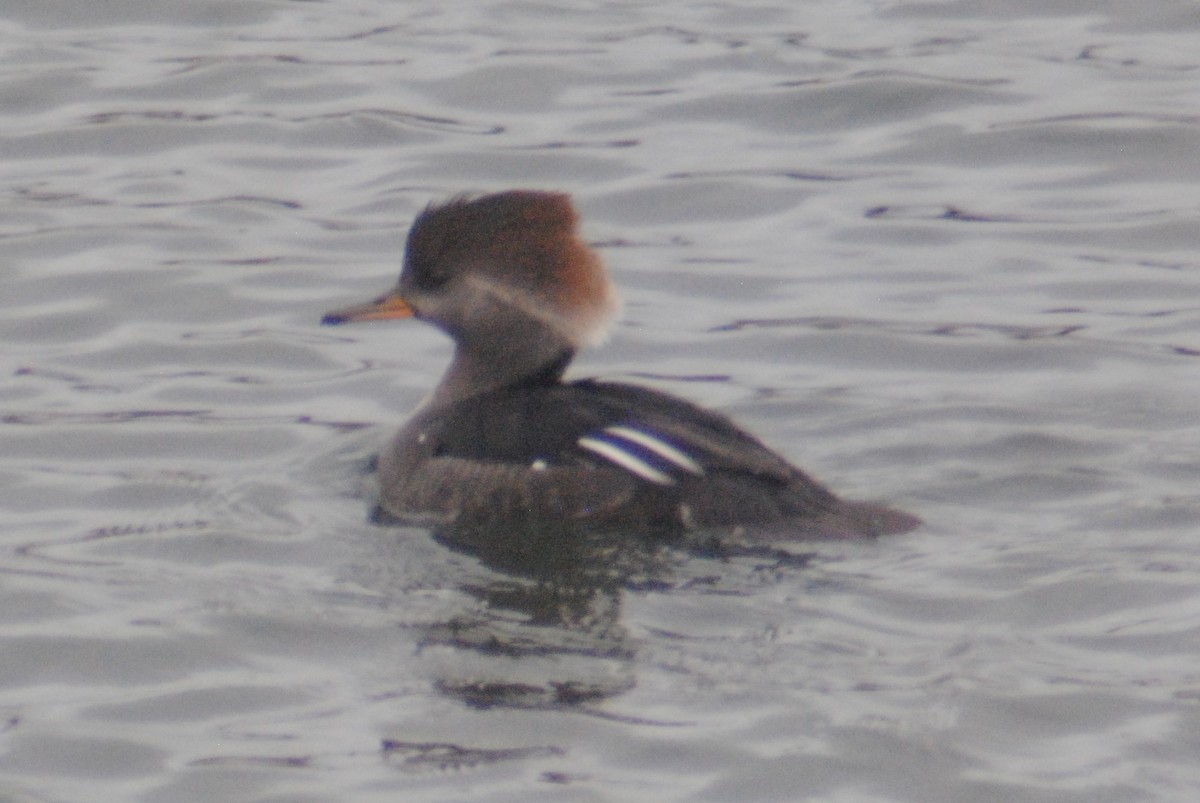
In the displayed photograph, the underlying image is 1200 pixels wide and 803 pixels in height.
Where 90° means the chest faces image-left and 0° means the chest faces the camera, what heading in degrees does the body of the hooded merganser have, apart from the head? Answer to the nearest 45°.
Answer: approximately 90°
